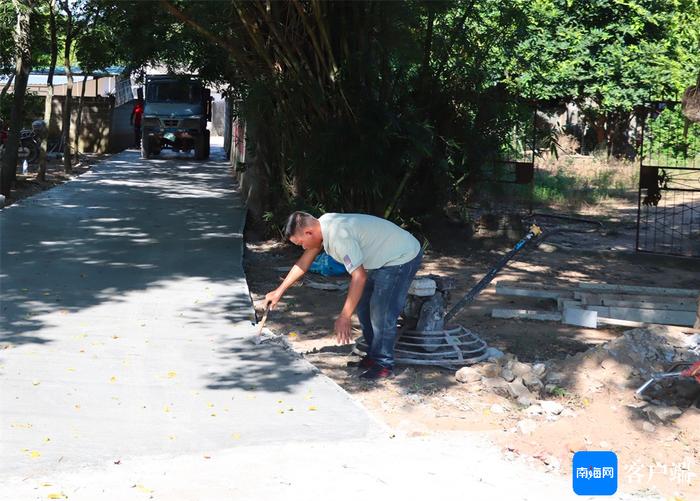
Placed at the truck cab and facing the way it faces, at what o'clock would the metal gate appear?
The metal gate is roughly at 11 o'clock from the truck cab.

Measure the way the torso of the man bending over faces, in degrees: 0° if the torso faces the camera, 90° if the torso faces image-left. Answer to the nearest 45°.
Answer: approximately 90°

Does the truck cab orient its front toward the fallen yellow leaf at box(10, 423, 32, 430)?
yes

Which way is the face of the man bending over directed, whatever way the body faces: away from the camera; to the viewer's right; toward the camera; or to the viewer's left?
to the viewer's left

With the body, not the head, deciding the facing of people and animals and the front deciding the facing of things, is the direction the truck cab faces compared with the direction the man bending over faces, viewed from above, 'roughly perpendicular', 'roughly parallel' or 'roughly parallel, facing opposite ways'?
roughly perpendicular

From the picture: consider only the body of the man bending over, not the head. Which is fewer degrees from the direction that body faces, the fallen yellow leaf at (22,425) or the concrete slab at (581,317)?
the fallen yellow leaf

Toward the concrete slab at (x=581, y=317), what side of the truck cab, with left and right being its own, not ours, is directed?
front

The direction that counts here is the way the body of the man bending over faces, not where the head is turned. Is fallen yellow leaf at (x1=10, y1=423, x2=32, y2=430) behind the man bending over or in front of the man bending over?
in front

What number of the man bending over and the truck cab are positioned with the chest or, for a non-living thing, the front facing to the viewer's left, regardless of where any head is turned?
1

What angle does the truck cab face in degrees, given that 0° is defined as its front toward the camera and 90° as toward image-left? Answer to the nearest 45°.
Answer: approximately 0°

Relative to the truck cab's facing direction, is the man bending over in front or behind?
in front
